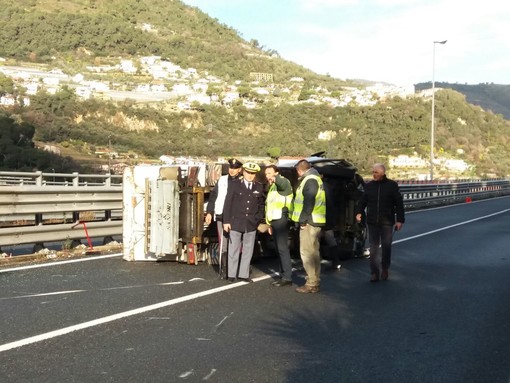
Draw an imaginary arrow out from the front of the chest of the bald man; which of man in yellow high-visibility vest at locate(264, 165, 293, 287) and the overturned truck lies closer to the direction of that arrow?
the man in yellow high-visibility vest

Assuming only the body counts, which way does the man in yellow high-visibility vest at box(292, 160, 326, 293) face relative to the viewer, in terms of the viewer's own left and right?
facing to the left of the viewer

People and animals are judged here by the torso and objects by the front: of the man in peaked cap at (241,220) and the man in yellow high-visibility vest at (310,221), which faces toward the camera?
the man in peaked cap

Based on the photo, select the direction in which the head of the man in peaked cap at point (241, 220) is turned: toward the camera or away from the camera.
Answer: toward the camera

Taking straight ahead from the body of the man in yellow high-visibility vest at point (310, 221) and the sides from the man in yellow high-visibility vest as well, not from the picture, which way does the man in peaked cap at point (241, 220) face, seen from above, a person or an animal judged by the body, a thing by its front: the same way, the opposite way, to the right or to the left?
to the left

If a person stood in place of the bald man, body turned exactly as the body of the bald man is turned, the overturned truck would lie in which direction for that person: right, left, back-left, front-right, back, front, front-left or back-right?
right

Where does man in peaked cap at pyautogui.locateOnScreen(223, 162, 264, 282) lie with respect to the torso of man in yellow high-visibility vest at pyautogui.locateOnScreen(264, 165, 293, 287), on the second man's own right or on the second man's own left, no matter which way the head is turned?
on the second man's own right

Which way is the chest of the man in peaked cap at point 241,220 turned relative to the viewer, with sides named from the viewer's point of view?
facing the viewer

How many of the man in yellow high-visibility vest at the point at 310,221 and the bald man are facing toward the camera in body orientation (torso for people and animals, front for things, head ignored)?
1

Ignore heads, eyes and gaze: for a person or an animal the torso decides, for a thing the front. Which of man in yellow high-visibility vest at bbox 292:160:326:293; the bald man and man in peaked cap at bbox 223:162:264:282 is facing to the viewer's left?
the man in yellow high-visibility vest

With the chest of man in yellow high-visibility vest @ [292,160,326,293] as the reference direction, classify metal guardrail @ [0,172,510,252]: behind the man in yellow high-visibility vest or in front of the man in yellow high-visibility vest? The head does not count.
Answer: in front

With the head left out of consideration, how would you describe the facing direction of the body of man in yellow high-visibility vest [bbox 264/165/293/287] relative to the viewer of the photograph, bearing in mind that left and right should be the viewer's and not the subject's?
facing the viewer and to the left of the viewer

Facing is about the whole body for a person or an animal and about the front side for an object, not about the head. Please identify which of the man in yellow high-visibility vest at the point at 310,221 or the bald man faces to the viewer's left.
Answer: the man in yellow high-visibility vest

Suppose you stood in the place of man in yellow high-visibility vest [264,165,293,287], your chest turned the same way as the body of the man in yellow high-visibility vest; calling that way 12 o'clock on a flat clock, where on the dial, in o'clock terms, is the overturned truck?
The overturned truck is roughly at 3 o'clock from the man in yellow high-visibility vest.

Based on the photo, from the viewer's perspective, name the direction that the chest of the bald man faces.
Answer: toward the camera

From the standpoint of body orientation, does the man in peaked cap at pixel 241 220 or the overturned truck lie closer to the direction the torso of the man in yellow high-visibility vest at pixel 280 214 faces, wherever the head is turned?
the man in peaked cap
